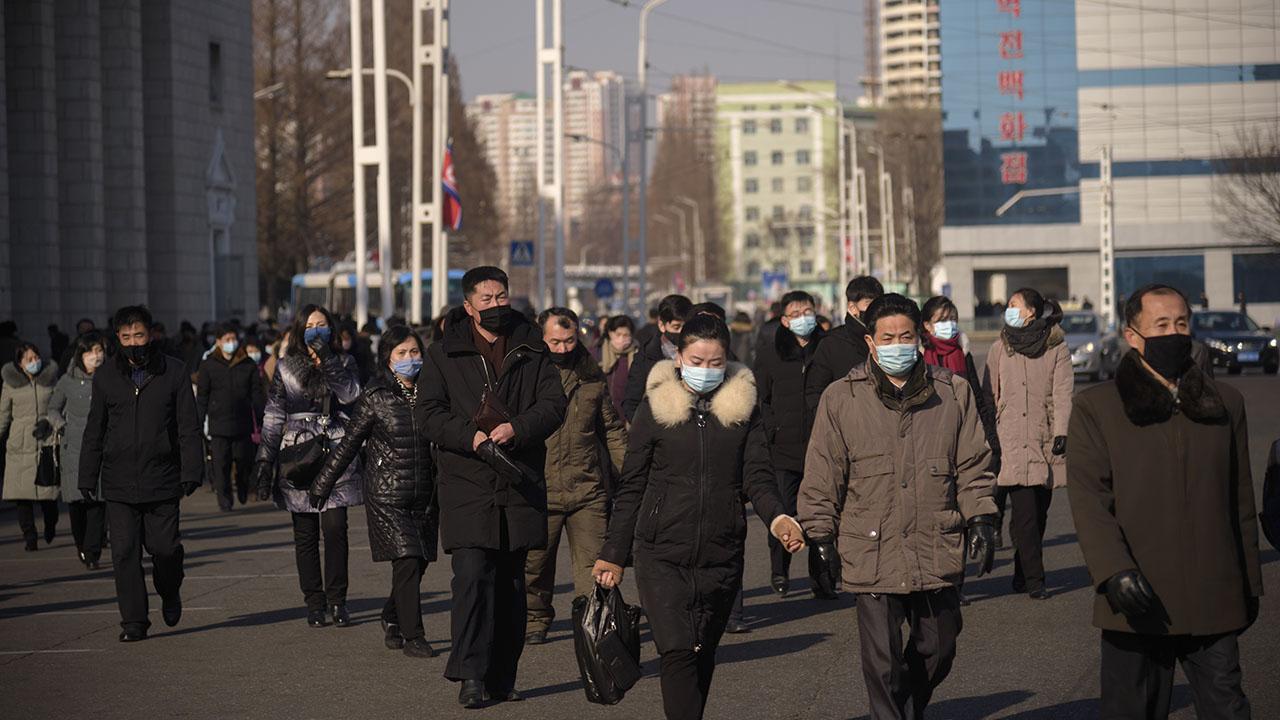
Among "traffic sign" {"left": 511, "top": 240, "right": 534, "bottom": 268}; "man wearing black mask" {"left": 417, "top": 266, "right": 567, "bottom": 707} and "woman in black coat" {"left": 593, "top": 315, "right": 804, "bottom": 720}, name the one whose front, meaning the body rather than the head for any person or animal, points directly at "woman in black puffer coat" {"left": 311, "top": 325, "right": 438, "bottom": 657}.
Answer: the traffic sign

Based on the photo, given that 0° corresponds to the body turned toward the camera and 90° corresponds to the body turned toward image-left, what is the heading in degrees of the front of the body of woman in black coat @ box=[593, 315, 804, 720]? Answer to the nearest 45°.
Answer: approximately 0°

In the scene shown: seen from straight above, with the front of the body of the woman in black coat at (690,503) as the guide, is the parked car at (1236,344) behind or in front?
behind

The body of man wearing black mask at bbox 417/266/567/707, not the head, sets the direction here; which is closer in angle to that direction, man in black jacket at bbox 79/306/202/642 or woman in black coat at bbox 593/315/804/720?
the woman in black coat

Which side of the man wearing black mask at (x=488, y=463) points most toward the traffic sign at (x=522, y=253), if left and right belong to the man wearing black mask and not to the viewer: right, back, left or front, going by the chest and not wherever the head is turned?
back

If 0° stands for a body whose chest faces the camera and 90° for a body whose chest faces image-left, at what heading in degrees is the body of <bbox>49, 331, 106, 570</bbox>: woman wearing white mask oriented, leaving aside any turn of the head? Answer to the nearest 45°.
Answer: approximately 315°
